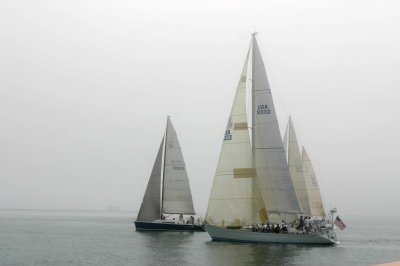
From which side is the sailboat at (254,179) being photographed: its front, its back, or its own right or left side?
left
